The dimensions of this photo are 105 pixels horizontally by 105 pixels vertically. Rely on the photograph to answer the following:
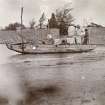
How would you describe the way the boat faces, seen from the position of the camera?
facing to the left of the viewer

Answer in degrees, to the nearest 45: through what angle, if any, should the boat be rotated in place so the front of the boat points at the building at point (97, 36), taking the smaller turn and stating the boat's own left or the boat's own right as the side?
approximately 180°
